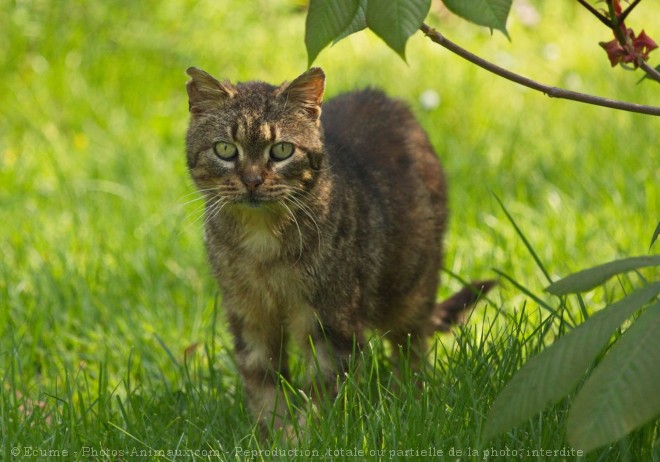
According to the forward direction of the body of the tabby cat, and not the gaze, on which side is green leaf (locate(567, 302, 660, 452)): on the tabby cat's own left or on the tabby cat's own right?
on the tabby cat's own left

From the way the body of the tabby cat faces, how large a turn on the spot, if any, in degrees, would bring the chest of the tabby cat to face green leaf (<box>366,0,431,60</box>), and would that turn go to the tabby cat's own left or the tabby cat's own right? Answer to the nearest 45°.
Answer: approximately 45° to the tabby cat's own left

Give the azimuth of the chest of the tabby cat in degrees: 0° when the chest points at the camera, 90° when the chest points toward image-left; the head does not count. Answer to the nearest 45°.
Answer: approximately 45°

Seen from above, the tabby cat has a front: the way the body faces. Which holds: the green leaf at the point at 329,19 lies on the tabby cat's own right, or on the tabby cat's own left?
on the tabby cat's own left

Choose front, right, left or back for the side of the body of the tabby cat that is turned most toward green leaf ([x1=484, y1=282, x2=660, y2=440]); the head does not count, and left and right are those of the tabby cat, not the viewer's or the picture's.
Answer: left

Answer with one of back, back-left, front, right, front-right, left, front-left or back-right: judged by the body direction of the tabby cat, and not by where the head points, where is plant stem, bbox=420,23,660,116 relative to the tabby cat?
left
